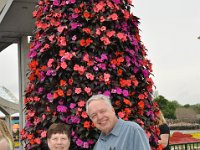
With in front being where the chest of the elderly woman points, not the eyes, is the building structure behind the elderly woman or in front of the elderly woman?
behind

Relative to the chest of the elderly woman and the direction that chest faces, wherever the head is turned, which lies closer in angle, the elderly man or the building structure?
the elderly man

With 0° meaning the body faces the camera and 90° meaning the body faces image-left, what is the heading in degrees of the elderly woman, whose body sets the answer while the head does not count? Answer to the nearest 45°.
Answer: approximately 0°

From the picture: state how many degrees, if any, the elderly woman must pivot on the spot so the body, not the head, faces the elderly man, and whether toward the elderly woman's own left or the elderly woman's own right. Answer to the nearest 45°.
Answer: approximately 45° to the elderly woman's own left
